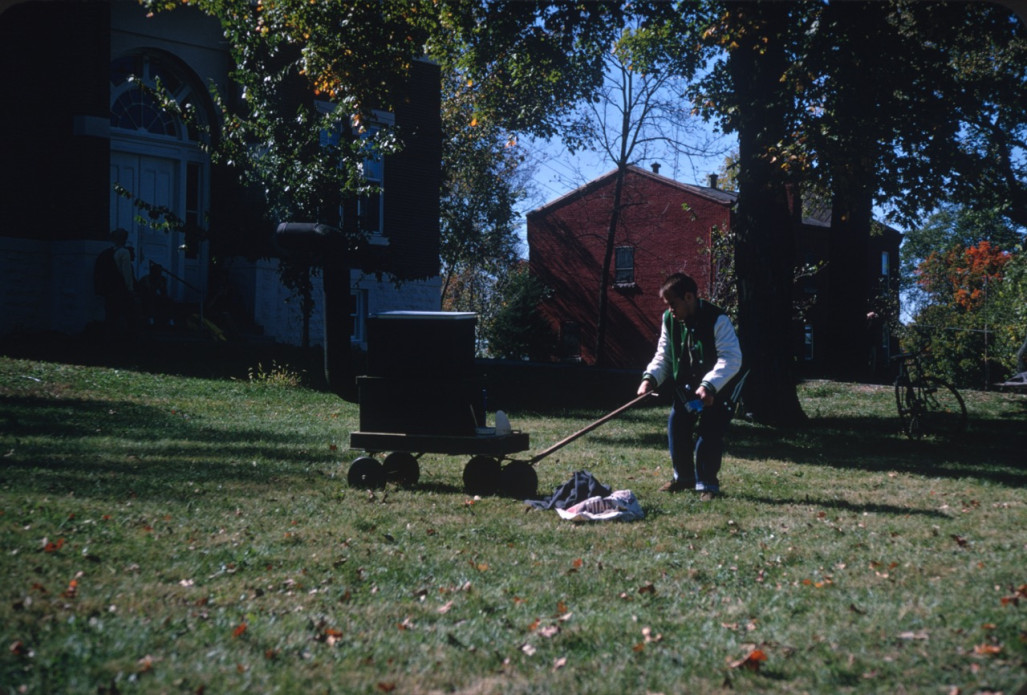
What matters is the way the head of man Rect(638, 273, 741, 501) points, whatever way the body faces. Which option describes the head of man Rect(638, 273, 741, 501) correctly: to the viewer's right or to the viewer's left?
to the viewer's left

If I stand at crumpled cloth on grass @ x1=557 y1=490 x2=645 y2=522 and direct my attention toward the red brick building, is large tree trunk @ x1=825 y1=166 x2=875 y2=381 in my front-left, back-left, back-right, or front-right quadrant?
front-right

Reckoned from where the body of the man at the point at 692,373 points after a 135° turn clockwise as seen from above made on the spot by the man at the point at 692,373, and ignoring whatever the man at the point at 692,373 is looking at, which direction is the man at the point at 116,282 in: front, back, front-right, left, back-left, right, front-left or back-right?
front-left

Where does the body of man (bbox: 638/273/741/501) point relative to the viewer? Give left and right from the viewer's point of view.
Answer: facing the viewer and to the left of the viewer

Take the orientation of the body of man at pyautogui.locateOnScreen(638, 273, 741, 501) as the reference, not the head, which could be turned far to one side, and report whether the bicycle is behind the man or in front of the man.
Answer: behind

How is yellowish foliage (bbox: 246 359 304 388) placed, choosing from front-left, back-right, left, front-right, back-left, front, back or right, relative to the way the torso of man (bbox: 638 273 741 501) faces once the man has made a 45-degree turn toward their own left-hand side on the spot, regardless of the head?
back-right

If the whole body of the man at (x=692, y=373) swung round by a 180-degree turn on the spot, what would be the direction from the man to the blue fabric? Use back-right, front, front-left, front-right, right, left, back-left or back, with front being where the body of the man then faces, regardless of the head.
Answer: back

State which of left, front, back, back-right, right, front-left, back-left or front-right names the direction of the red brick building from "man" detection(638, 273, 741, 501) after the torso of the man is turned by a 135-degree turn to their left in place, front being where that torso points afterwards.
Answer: left

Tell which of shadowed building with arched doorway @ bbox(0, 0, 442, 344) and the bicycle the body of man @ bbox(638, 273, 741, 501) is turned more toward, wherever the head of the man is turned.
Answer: the shadowed building with arched doorway
